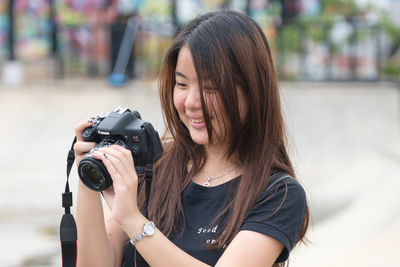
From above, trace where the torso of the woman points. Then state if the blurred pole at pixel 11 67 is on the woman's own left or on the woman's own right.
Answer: on the woman's own right

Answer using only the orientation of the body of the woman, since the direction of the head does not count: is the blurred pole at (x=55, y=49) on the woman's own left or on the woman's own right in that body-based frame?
on the woman's own right

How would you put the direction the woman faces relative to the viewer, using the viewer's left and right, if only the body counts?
facing the viewer and to the left of the viewer

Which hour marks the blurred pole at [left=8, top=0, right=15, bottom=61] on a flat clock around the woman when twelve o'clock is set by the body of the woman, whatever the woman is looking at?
The blurred pole is roughly at 4 o'clock from the woman.
